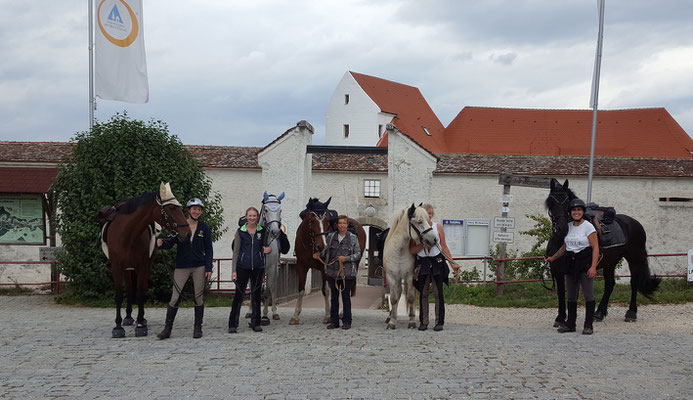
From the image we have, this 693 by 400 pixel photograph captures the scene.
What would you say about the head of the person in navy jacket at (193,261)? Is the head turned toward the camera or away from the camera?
toward the camera

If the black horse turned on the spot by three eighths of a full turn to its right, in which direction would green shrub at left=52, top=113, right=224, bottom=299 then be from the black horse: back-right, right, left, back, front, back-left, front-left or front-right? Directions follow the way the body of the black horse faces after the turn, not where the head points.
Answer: left

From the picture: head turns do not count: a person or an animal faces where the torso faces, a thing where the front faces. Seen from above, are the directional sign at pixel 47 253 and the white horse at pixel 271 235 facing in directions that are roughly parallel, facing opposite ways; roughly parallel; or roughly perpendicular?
roughly parallel

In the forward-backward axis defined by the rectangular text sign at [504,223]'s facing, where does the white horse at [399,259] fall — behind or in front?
in front

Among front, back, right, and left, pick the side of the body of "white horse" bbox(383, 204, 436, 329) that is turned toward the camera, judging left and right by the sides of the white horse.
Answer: front

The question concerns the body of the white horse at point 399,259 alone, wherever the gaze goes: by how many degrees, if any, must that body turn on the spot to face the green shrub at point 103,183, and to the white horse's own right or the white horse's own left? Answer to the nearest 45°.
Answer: approximately 135° to the white horse's own right

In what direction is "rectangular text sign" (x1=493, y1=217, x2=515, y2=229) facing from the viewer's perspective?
toward the camera

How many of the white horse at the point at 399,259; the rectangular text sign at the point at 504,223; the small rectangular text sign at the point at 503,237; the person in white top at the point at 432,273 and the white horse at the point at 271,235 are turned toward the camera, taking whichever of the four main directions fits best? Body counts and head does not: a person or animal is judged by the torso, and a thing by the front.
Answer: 5

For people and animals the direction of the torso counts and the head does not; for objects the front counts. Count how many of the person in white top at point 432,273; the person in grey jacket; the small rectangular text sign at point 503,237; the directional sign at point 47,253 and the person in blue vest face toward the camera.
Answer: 5

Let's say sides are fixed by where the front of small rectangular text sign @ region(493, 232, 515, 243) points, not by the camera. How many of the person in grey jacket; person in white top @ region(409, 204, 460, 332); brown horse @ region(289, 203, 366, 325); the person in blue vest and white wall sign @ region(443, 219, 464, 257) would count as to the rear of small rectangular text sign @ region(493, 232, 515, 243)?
0
